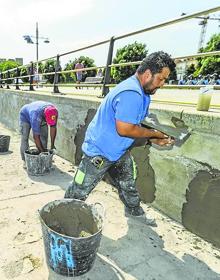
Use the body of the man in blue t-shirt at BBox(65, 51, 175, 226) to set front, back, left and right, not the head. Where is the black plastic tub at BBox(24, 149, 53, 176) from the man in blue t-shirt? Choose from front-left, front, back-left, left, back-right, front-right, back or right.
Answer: back-left

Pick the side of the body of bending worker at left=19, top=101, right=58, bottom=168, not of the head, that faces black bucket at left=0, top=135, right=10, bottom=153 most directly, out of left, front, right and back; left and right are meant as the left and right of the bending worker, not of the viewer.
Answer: back

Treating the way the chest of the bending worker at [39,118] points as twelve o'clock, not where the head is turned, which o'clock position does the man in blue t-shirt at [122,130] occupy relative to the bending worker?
The man in blue t-shirt is roughly at 1 o'clock from the bending worker.

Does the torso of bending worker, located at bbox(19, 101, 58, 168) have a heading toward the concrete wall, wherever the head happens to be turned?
yes

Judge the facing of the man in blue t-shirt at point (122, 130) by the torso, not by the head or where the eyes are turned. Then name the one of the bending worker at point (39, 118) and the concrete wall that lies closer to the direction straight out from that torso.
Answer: the concrete wall

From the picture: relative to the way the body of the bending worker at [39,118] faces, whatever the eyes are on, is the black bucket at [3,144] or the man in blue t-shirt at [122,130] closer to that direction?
the man in blue t-shirt

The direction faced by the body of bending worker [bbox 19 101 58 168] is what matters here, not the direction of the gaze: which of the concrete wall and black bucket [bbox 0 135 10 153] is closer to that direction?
the concrete wall

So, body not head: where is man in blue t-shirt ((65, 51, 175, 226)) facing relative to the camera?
to the viewer's right

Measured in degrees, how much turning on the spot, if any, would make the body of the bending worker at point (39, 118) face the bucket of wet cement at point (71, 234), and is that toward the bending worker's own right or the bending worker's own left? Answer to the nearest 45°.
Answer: approximately 45° to the bending worker's own right

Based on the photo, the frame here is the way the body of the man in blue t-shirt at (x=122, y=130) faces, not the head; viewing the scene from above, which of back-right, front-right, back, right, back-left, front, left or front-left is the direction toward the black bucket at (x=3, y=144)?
back-left
